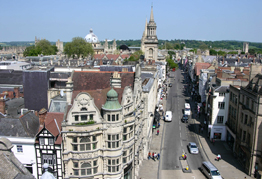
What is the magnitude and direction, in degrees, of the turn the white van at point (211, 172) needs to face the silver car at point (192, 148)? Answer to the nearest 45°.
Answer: approximately 135° to its left

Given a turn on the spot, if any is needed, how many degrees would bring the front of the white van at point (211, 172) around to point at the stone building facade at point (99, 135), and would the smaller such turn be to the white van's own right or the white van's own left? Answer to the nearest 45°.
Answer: approximately 90° to the white van's own right

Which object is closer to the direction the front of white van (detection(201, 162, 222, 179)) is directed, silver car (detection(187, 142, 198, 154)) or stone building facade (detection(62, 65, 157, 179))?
the stone building facade
